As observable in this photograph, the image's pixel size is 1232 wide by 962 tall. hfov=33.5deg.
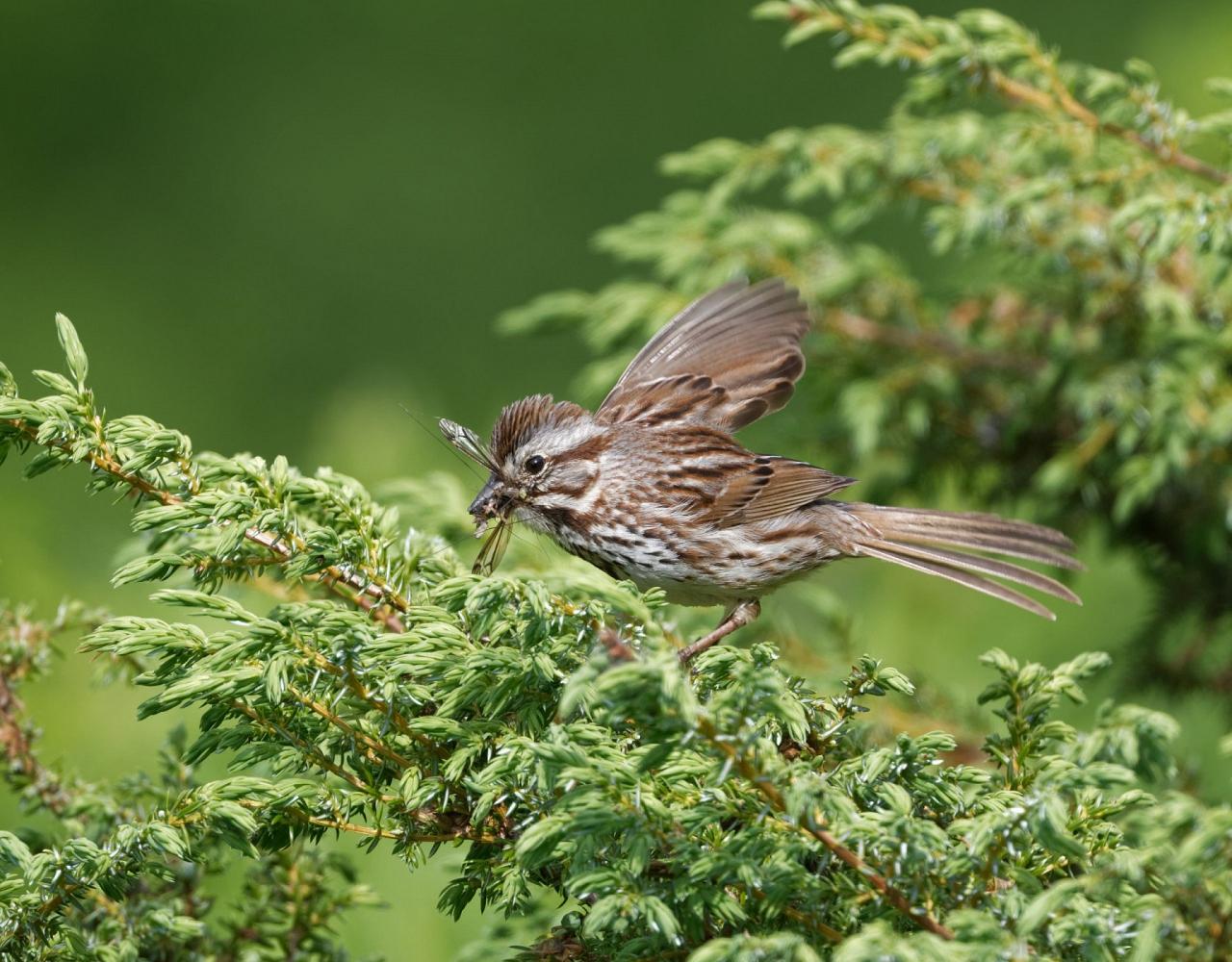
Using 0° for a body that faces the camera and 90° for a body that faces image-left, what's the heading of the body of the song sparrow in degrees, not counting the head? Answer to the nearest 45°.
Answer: approximately 90°
